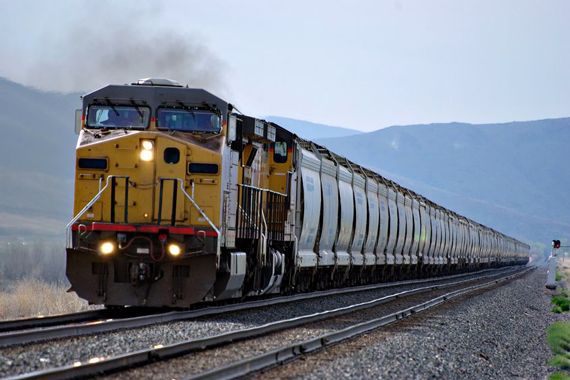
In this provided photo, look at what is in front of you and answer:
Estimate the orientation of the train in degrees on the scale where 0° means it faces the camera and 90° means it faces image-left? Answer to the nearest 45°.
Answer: approximately 0°
